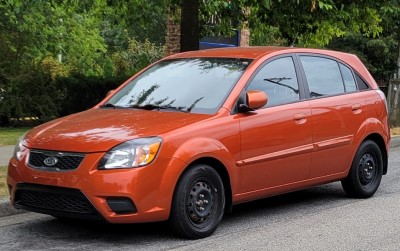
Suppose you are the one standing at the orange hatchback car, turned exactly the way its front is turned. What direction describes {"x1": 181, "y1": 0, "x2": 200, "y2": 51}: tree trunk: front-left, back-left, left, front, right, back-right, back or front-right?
back-right

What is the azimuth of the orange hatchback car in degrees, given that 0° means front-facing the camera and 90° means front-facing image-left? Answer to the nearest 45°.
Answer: approximately 45°
